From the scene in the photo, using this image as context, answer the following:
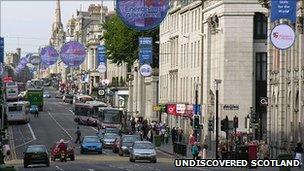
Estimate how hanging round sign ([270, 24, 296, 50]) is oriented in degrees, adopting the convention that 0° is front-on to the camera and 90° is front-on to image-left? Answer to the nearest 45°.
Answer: approximately 0°

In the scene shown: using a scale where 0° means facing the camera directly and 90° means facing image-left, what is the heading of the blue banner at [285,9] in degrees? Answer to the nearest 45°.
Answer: approximately 0°
